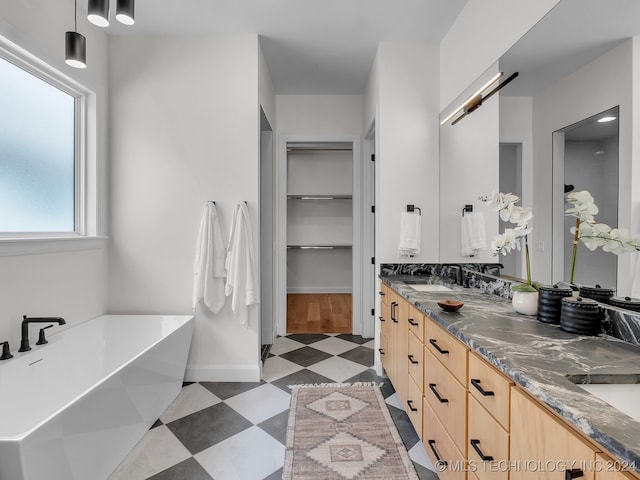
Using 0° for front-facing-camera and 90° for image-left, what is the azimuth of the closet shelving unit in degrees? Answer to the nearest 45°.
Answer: approximately 0°

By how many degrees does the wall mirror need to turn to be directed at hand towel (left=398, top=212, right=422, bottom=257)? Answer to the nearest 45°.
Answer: approximately 90° to its right

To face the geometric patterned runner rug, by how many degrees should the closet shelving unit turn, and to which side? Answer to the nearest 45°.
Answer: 0° — it already faces it

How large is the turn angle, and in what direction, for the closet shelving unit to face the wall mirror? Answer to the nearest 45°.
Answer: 0° — it already faces it

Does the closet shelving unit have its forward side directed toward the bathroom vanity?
yes

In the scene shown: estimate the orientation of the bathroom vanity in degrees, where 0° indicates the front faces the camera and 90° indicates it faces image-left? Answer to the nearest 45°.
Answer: approximately 45°

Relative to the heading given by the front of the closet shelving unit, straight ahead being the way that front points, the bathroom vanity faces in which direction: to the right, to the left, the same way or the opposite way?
to the right

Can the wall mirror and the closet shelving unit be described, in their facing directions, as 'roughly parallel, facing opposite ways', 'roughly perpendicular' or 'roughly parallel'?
roughly perpendicular
